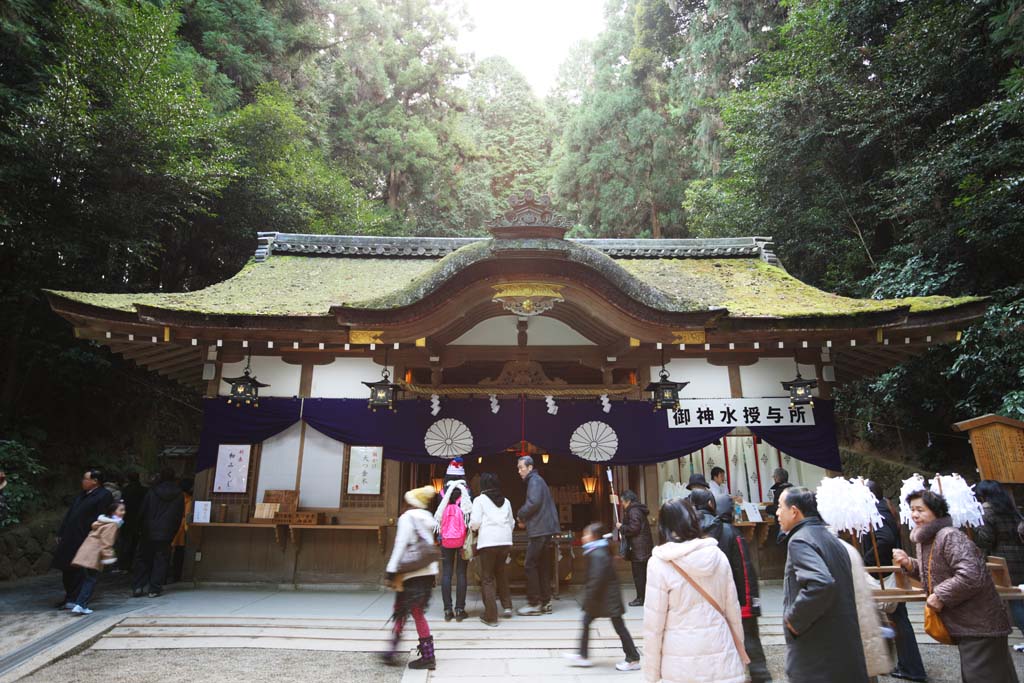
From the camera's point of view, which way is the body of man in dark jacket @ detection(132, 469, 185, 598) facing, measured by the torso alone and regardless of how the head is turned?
away from the camera

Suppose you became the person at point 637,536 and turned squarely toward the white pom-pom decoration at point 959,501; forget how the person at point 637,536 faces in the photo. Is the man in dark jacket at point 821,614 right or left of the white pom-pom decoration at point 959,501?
right

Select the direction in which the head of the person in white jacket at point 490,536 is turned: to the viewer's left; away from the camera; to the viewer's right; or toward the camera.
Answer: away from the camera

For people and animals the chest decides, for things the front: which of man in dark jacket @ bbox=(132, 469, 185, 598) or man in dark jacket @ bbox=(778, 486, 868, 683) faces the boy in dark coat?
man in dark jacket @ bbox=(778, 486, 868, 683)

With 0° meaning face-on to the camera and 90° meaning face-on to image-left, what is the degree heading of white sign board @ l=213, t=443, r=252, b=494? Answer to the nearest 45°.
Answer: approximately 0°

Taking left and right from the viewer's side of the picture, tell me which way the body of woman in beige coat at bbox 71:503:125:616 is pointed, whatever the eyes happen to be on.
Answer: facing to the right of the viewer

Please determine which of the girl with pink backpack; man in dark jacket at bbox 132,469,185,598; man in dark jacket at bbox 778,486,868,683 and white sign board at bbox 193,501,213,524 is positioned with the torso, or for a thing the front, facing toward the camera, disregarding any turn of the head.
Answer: the white sign board

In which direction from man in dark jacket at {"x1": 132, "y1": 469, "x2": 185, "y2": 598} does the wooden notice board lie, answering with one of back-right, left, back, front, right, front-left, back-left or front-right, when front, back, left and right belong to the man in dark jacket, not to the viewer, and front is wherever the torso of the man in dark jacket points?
back-right

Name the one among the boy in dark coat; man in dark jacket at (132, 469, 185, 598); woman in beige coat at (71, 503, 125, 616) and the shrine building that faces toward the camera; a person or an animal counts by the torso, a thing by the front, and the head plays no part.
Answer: the shrine building

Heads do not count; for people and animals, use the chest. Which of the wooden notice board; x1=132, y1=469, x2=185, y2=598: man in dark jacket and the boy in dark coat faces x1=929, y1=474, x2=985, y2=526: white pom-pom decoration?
the wooden notice board

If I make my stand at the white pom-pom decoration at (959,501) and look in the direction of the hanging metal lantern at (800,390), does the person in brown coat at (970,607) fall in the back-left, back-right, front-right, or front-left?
back-left
